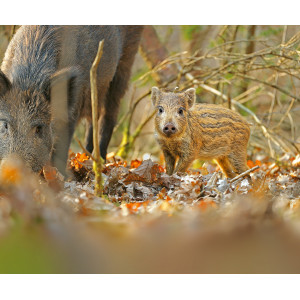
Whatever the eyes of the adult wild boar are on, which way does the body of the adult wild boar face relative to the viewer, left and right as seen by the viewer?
facing the viewer and to the left of the viewer
